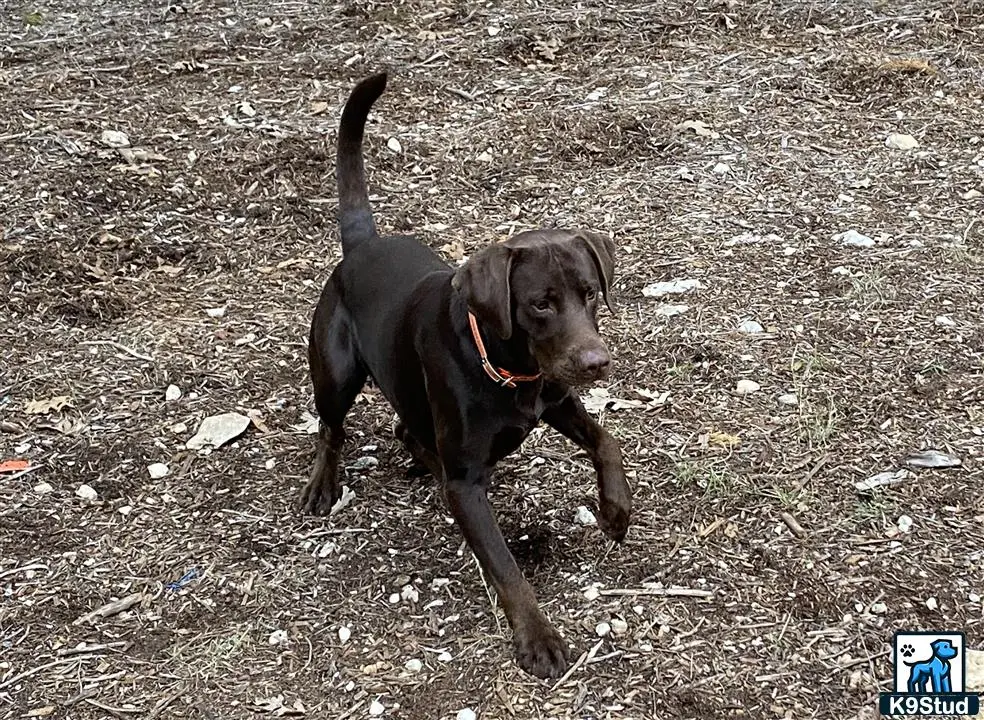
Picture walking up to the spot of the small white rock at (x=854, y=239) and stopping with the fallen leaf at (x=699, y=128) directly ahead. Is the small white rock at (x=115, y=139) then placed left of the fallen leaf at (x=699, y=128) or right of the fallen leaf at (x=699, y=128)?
left

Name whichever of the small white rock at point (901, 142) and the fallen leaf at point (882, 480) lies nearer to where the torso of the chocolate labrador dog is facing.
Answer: the fallen leaf

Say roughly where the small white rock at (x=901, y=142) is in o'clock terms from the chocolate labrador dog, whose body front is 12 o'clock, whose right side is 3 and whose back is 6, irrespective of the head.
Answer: The small white rock is roughly at 9 o'clock from the chocolate labrador dog.

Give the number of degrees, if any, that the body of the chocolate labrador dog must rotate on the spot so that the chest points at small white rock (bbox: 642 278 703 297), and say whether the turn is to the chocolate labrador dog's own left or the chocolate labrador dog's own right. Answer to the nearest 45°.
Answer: approximately 90° to the chocolate labrador dog's own left

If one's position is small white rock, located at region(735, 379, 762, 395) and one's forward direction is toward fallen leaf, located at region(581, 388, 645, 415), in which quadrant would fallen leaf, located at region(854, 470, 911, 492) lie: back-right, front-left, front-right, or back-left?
back-left

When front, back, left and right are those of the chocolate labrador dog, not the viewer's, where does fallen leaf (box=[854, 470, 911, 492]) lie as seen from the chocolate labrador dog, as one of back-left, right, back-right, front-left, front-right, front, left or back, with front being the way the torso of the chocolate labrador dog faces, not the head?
front-left

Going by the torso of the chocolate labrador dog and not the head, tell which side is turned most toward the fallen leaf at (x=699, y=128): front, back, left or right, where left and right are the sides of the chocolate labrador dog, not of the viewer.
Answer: left

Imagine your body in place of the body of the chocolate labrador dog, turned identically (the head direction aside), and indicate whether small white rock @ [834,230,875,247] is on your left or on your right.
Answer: on your left

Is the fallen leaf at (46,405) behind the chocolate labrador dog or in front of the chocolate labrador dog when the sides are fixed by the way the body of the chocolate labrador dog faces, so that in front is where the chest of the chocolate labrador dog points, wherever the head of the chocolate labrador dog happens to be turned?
behind

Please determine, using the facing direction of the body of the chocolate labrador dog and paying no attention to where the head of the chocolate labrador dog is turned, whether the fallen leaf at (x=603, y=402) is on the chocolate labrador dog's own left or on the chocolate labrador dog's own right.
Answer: on the chocolate labrador dog's own left

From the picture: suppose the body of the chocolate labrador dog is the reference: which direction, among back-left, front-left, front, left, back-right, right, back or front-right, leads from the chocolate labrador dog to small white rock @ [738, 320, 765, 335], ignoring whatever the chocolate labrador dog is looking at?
left

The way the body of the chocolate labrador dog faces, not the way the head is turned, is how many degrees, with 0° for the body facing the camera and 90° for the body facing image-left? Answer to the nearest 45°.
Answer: approximately 315°

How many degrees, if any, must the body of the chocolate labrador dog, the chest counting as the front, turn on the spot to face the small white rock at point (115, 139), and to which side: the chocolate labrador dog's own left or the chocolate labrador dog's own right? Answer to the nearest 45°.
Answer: approximately 180°

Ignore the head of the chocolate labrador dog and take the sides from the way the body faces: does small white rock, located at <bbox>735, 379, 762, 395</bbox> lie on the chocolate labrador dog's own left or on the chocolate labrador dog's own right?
on the chocolate labrador dog's own left

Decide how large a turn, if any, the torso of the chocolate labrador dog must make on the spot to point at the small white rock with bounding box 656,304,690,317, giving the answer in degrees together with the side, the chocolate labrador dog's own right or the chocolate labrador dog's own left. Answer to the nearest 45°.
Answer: approximately 90° to the chocolate labrador dog's own left
